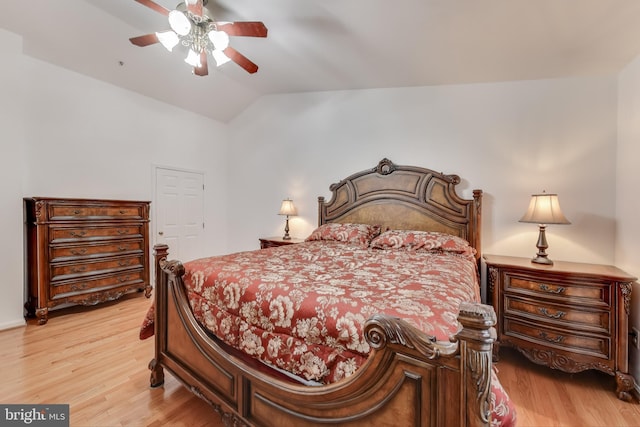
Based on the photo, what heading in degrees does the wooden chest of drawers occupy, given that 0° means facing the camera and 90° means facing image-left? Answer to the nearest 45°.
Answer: approximately 315°

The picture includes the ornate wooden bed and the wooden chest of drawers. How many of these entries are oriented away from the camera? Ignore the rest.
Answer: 0

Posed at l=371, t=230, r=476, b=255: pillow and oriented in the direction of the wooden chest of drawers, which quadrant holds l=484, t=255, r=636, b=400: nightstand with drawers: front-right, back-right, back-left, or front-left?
back-left

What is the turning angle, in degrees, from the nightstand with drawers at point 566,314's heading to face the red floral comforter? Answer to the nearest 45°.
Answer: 0° — it already faces it

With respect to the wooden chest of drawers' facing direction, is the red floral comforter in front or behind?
in front

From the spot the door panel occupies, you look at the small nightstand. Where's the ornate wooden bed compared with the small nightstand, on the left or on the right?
right

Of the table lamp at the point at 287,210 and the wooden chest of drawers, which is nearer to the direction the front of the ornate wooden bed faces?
the wooden chest of drawers

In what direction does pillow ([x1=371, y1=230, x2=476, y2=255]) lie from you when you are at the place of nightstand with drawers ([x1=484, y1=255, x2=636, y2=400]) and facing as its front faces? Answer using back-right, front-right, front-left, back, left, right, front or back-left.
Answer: front-right

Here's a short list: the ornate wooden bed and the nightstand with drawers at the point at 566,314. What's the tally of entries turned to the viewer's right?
0

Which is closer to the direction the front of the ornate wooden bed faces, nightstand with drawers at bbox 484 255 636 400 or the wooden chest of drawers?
the wooden chest of drawers

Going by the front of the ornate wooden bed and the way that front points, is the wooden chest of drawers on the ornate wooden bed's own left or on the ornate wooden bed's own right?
on the ornate wooden bed's own right

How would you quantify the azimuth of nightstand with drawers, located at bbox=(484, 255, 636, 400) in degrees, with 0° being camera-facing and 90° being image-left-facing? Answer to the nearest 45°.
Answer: approximately 45°

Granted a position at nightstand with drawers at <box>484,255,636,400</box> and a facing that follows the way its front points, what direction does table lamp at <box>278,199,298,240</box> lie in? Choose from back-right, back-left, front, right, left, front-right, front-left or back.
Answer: front-right

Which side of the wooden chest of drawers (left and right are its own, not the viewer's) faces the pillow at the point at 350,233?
front

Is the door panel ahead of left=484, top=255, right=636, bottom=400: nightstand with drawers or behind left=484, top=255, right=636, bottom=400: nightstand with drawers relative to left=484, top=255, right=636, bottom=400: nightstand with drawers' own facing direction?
ahead

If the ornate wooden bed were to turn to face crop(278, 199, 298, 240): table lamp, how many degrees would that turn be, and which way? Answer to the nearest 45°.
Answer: approximately 135° to its right
